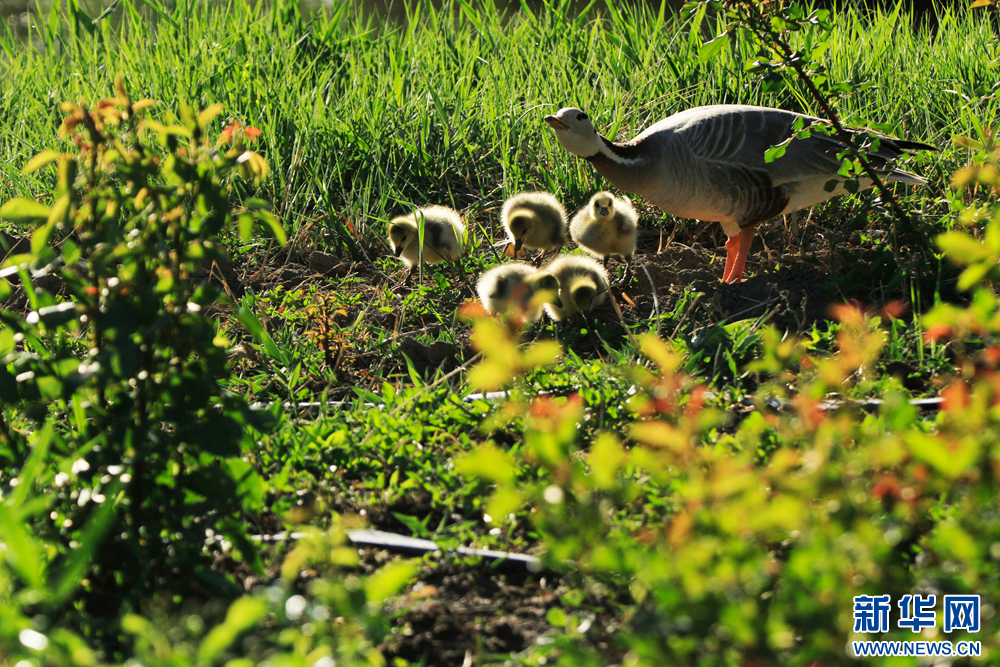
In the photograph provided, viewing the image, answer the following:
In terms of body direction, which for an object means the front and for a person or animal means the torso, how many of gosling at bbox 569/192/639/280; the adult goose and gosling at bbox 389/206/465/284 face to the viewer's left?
2

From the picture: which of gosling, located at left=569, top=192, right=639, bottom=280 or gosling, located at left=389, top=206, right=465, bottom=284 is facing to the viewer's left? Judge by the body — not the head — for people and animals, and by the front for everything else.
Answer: gosling, located at left=389, top=206, right=465, bottom=284

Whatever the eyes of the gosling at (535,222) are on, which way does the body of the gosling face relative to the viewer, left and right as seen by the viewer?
facing the viewer and to the left of the viewer

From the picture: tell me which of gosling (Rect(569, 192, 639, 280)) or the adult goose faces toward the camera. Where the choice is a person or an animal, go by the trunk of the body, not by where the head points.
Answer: the gosling

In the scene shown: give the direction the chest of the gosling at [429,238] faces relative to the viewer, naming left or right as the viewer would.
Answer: facing to the left of the viewer

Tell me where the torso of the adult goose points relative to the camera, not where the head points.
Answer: to the viewer's left

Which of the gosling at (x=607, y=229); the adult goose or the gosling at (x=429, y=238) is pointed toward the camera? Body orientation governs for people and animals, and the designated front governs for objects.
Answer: the gosling at (x=607, y=229)

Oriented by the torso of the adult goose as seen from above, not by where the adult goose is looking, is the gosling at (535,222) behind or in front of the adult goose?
in front

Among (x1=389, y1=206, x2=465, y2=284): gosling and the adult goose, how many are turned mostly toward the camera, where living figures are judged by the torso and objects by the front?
0

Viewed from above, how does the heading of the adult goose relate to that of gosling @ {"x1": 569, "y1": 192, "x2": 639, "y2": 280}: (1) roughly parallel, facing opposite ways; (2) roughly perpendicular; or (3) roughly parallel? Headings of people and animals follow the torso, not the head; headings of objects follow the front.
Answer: roughly perpendicular

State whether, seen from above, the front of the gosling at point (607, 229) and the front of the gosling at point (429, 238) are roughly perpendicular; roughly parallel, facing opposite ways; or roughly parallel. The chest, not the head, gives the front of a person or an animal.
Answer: roughly perpendicular

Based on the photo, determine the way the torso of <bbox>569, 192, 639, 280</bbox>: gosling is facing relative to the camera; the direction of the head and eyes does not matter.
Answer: toward the camera

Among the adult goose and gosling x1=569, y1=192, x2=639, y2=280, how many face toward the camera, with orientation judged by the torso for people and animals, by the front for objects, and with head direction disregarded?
1
